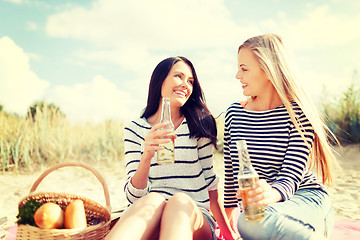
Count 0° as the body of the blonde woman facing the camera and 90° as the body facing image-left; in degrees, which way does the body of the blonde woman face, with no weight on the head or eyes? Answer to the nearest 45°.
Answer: approximately 45°

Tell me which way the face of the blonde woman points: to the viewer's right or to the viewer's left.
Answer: to the viewer's left

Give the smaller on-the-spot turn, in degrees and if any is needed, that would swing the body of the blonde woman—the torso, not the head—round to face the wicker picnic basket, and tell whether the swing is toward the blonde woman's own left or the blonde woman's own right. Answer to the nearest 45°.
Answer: approximately 45° to the blonde woman's own right

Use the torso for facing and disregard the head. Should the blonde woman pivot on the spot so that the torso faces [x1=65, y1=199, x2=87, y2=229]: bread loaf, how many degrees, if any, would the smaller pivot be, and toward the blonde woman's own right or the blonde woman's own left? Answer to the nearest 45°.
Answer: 0° — they already face it
